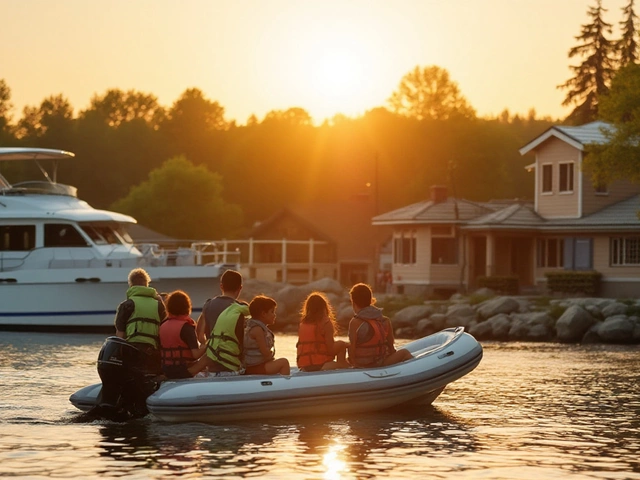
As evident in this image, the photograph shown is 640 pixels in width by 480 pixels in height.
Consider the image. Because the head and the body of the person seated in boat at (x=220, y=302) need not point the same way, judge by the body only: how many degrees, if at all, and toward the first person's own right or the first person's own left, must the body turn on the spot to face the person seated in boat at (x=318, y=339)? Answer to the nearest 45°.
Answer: approximately 45° to the first person's own right

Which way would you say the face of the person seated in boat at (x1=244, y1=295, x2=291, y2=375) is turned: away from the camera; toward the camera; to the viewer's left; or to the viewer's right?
to the viewer's right

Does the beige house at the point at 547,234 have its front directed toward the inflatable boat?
yes

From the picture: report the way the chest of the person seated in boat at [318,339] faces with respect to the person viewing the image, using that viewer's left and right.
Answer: facing away from the viewer and to the right of the viewer
